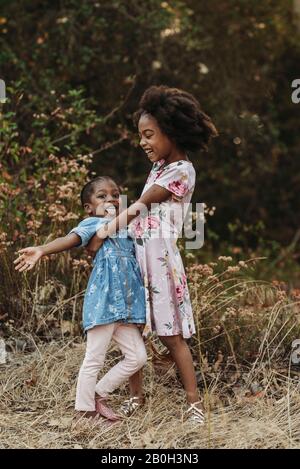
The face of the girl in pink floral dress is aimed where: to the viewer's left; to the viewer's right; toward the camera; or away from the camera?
to the viewer's left

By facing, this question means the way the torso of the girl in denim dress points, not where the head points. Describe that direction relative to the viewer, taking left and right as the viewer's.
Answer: facing the viewer and to the right of the viewer
